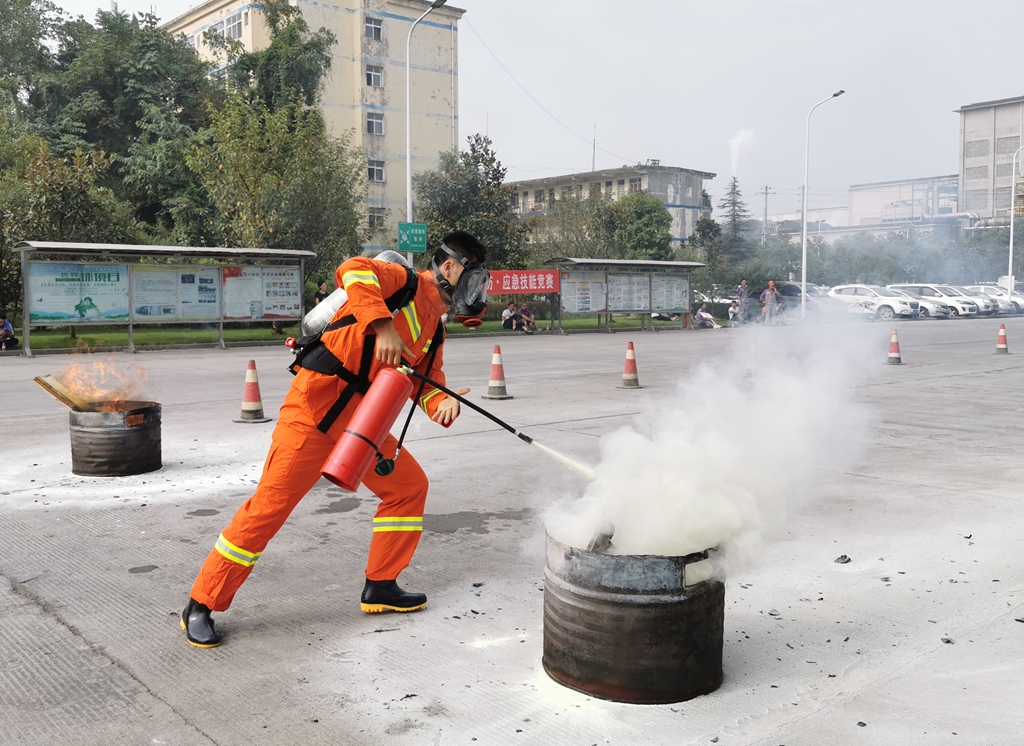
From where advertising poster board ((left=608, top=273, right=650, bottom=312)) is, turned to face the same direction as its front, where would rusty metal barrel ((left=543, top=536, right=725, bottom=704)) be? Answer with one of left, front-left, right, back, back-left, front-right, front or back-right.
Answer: front

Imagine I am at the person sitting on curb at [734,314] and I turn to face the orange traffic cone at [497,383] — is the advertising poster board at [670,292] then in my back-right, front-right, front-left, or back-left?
front-right

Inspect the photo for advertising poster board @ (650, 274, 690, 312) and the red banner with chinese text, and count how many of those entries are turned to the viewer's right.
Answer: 0

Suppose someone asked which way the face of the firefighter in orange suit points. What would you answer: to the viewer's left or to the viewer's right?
to the viewer's right

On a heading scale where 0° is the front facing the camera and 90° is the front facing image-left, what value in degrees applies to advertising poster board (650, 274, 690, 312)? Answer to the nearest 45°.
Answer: approximately 0°

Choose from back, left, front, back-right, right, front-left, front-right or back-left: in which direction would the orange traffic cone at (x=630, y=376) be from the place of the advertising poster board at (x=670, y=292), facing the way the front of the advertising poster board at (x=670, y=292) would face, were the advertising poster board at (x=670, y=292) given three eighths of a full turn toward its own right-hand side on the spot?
back-left

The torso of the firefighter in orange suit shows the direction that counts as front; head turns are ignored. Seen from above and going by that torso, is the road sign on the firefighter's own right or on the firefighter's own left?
on the firefighter's own left

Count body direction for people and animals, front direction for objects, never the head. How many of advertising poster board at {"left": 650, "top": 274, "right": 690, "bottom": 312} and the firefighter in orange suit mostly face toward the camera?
1

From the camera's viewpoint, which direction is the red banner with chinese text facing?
toward the camera

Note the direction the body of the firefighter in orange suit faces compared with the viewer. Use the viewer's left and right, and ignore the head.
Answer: facing to the right of the viewer
